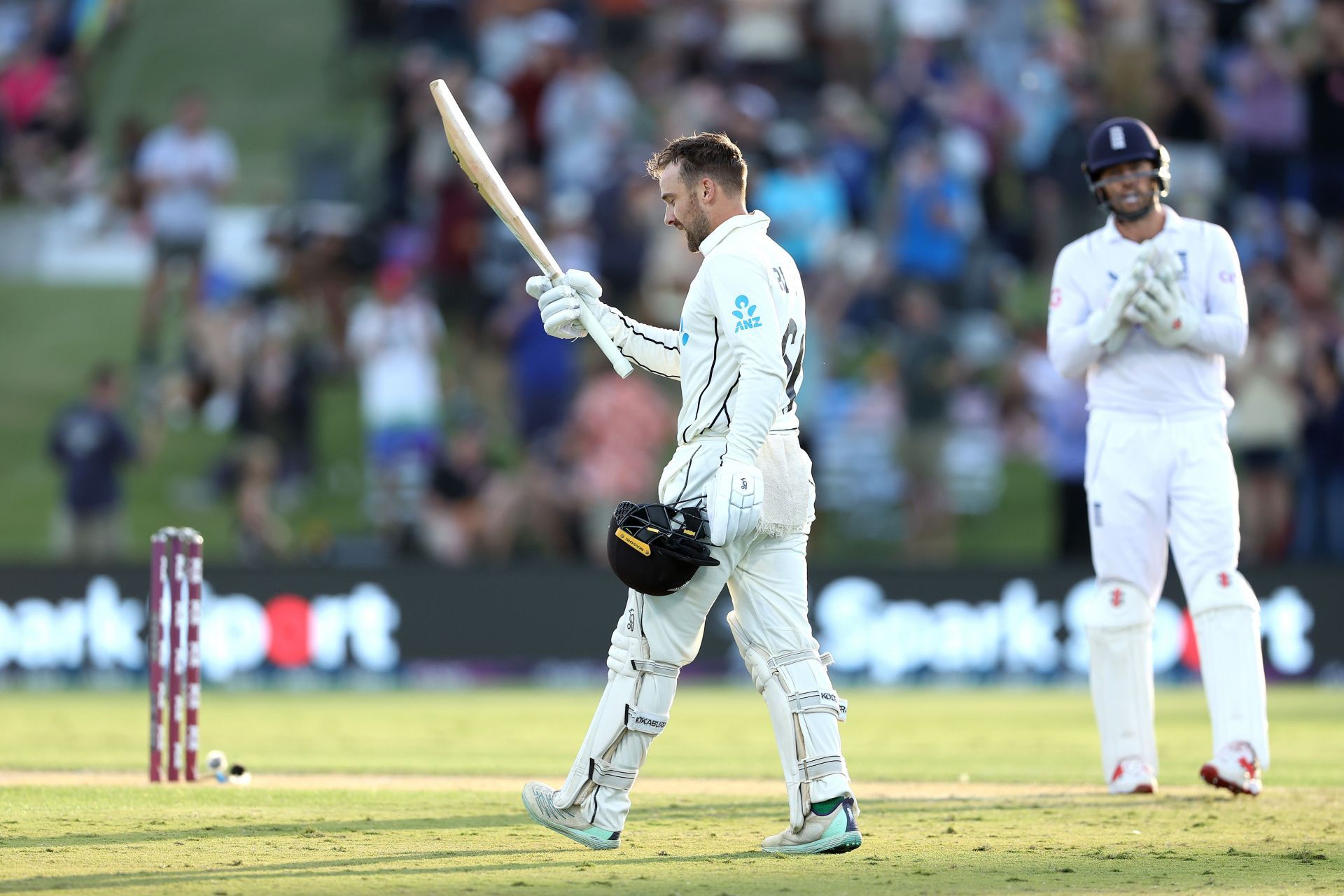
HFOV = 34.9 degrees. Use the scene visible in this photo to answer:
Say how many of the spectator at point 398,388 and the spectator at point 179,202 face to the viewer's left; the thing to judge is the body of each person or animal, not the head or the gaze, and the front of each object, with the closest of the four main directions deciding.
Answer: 0

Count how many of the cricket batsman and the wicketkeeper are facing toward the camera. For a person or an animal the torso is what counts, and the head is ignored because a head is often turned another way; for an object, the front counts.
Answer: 1

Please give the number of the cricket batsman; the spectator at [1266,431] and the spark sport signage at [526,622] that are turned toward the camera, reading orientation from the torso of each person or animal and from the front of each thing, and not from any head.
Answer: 2

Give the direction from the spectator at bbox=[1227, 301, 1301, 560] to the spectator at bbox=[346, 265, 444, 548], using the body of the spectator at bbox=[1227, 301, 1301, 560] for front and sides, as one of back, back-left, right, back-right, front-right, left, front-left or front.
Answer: right

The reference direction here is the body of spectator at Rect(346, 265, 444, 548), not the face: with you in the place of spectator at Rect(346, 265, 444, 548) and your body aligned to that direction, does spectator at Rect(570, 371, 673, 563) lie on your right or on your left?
on your left

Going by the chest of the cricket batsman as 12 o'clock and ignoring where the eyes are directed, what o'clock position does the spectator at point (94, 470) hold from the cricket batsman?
The spectator is roughly at 2 o'clock from the cricket batsman.

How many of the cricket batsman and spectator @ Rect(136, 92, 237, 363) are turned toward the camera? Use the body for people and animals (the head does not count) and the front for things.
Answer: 1

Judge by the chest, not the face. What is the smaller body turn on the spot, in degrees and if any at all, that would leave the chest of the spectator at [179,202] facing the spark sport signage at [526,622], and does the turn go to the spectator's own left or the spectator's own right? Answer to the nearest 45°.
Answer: approximately 45° to the spectator's own left

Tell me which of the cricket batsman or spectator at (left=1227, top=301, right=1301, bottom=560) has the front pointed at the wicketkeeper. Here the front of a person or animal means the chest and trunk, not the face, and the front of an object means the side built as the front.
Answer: the spectator

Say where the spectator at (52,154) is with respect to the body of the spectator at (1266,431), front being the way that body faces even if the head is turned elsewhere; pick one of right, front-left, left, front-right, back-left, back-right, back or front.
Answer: right

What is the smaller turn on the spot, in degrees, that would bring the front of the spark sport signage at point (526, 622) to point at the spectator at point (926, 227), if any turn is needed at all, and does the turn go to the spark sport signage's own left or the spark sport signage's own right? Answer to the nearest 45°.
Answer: approximately 135° to the spark sport signage's own left
